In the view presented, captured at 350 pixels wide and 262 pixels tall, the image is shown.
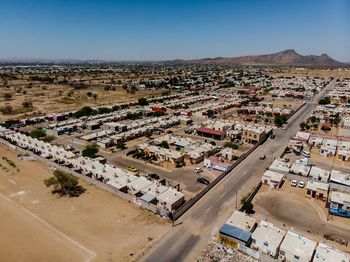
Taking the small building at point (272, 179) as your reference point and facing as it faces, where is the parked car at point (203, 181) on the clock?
The parked car is roughly at 1 o'clock from the small building.

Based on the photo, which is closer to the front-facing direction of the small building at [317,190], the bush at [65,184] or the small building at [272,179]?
the bush

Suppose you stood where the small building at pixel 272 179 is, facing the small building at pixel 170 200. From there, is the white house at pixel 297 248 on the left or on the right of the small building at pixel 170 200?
left

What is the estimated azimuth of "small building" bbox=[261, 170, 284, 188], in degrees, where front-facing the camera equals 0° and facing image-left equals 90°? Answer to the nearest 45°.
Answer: approximately 45°

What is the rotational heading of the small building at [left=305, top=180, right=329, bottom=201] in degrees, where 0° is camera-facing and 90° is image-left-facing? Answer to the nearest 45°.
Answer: approximately 45°

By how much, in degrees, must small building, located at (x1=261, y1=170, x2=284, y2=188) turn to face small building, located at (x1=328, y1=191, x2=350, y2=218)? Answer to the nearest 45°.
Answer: approximately 90° to its left

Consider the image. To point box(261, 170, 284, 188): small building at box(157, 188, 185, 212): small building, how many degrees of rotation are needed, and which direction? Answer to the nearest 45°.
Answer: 0° — it already faces it

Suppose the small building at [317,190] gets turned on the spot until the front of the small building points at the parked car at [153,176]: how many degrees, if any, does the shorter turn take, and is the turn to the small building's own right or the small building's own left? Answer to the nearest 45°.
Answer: approximately 45° to the small building's own right

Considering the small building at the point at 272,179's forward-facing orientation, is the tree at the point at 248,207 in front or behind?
in front
